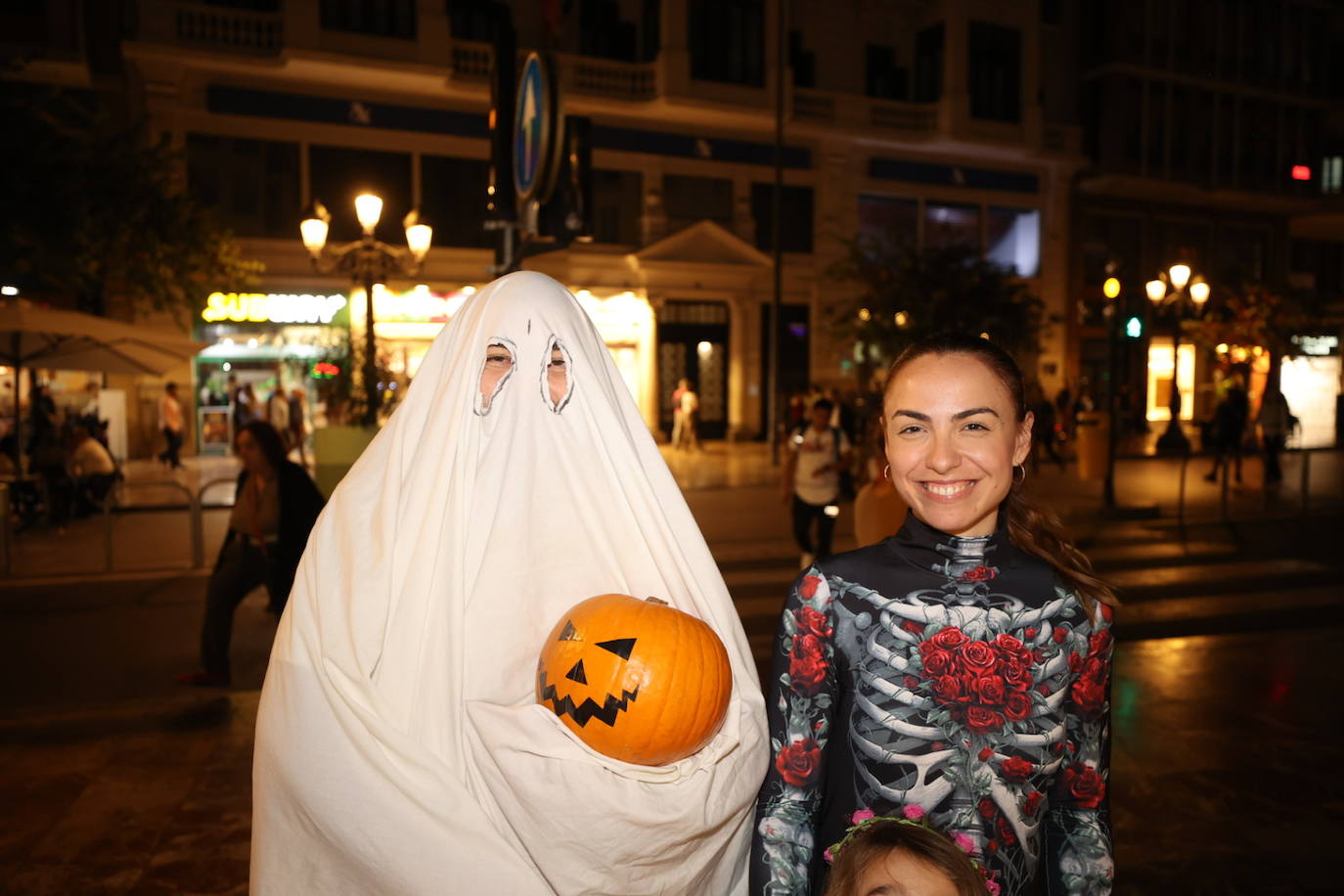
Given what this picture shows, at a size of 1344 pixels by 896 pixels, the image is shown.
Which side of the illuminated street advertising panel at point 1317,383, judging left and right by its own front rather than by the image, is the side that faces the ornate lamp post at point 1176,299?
right

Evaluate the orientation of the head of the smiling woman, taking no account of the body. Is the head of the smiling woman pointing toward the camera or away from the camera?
toward the camera

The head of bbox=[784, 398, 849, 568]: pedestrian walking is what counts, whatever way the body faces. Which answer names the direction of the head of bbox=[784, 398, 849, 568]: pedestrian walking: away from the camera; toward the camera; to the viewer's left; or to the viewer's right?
toward the camera

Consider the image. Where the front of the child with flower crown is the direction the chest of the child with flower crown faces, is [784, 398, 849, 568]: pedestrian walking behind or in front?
behind

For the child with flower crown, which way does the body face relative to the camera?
toward the camera

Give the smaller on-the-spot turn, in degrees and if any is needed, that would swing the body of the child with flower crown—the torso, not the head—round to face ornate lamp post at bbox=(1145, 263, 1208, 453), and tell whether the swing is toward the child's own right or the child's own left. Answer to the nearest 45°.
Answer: approximately 180°

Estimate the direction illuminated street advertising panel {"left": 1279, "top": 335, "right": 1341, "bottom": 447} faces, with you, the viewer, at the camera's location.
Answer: facing the viewer

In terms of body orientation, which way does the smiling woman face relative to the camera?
toward the camera

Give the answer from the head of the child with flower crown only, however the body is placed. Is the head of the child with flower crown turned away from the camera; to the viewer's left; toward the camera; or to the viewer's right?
toward the camera
